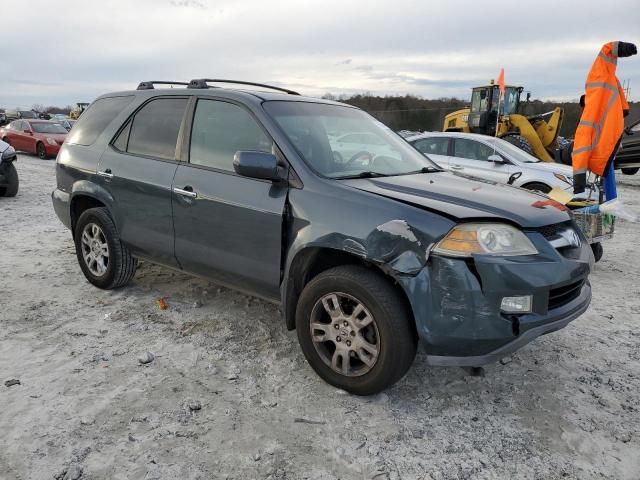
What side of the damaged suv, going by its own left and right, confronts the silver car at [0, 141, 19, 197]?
back

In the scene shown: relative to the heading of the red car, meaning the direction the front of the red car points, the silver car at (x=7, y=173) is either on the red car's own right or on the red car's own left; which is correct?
on the red car's own right

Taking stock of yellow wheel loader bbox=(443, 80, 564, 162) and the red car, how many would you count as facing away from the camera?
0

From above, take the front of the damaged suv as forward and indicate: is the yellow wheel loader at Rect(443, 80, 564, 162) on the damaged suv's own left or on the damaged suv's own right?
on the damaged suv's own left

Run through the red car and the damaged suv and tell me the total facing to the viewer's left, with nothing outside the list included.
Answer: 0

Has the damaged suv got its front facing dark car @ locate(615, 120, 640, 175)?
no

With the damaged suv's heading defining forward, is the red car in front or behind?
behind

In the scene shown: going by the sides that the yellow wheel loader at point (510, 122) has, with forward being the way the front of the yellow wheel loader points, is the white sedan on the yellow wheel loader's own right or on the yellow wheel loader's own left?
on the yellow wheel loader's own right

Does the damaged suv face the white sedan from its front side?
no

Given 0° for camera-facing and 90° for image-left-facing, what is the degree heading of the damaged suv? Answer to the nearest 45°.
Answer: approximately 315°

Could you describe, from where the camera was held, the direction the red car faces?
facing the viewer and to the right of the viewer

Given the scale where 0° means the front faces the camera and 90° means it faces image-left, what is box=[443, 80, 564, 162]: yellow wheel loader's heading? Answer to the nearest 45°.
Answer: approximately 315°

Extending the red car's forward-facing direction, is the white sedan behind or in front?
in front
